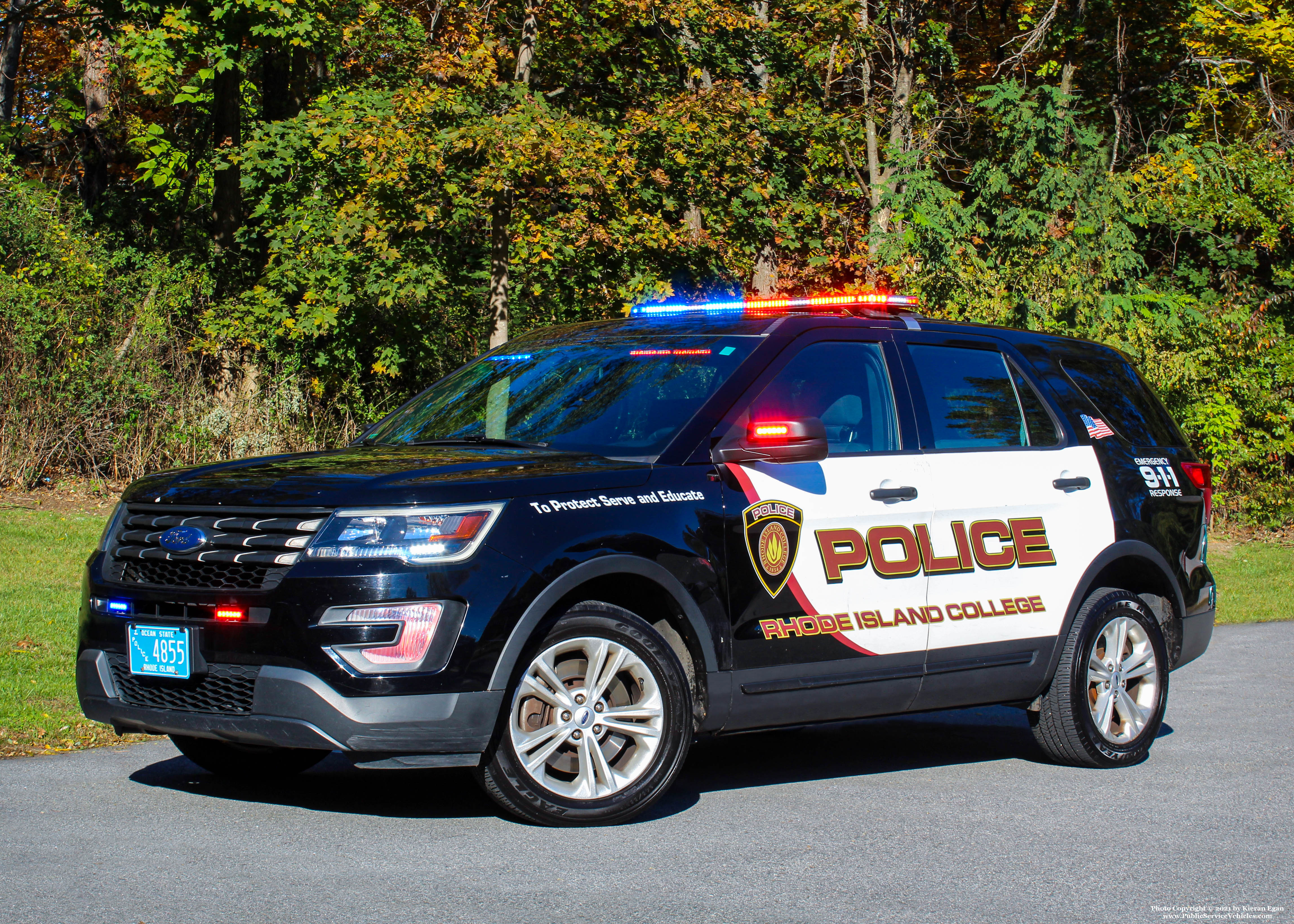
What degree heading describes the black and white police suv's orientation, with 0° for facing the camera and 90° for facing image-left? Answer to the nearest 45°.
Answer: approximately 45°
